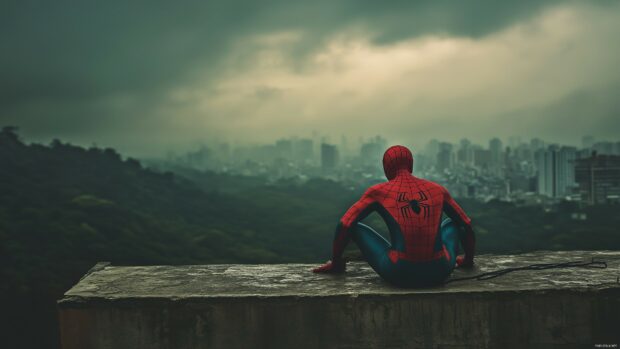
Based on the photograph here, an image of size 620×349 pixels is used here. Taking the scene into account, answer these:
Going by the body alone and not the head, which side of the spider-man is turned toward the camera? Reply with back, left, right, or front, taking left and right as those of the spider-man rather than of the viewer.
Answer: back

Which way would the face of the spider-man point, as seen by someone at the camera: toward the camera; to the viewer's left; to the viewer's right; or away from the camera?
away from the camera
